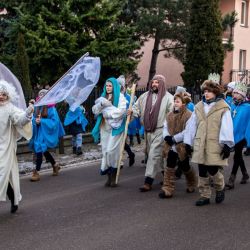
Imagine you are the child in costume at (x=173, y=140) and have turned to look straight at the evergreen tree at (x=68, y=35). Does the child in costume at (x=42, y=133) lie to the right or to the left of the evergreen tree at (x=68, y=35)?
left

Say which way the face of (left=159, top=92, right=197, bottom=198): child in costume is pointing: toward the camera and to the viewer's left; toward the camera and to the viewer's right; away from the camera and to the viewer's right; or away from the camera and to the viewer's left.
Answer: toward the camera and to the viewer's left

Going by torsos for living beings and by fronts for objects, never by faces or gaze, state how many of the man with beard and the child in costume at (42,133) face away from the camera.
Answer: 0

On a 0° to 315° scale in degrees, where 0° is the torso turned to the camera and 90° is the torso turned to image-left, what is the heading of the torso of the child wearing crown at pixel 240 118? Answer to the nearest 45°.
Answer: approximately 45°

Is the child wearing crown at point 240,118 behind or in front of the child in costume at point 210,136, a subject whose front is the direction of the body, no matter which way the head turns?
behind

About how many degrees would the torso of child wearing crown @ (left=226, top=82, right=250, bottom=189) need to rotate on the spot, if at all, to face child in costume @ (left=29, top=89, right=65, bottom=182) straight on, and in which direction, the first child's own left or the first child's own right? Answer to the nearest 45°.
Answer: approximately 45° to the first child's own right

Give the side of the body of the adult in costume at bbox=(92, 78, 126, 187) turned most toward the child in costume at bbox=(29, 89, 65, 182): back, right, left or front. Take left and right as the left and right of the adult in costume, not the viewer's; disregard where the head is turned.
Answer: right

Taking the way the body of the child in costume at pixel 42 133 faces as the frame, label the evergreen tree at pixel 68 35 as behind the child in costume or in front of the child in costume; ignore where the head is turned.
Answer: behind

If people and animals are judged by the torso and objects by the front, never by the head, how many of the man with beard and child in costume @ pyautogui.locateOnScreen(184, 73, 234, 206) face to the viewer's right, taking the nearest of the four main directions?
0

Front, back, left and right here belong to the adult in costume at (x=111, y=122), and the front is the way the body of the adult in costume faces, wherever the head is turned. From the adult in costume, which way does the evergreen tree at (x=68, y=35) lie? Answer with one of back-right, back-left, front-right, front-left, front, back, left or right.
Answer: back-right

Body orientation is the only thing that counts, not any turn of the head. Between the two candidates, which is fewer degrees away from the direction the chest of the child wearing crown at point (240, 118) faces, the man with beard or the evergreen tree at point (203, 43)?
the man with beard

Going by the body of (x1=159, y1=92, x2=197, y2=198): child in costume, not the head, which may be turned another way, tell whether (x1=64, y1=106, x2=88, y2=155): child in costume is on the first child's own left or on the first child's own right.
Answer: on the first child's own right

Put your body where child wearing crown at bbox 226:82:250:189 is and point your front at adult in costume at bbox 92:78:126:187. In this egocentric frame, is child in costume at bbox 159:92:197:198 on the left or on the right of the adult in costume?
left

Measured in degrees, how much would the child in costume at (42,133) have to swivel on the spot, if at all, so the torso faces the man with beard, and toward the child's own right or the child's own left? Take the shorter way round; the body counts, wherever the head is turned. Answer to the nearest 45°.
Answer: approximately 90° to the child's own left
